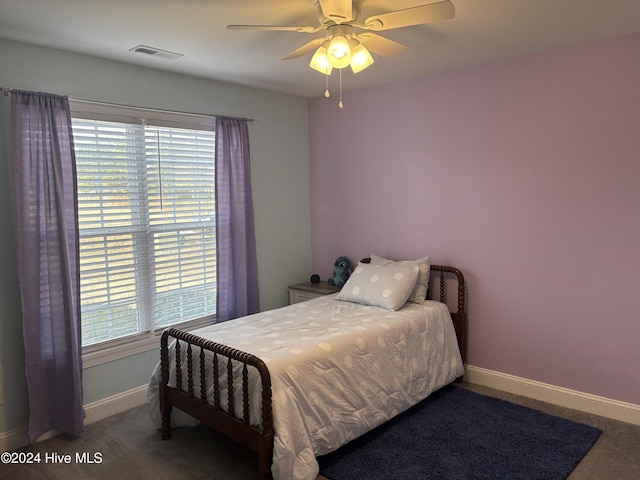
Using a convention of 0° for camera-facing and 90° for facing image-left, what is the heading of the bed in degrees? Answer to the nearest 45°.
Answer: approximately 45°

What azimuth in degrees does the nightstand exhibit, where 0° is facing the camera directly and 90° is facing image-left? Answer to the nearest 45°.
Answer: approximately 45°

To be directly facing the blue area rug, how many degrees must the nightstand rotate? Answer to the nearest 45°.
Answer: approximately 90° to its left

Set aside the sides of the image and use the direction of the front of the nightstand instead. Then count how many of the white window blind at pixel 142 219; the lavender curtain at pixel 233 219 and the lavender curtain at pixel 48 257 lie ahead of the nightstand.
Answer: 3

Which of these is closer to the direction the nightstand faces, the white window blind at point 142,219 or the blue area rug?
the white window blind

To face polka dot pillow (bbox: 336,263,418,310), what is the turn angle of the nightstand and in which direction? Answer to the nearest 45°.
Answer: approximately 90° to its left
